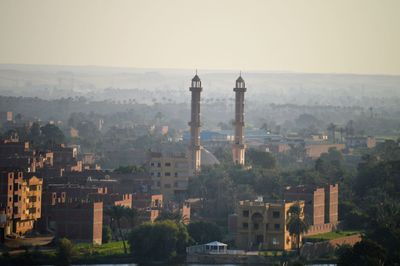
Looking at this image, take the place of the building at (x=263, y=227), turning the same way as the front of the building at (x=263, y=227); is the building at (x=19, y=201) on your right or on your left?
on your right

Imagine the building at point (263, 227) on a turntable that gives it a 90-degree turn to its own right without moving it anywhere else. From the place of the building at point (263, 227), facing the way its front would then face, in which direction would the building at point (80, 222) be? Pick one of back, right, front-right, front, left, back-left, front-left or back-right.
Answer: front

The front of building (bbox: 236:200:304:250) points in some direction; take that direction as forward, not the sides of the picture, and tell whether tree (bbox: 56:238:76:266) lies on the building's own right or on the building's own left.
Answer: on the building's own right

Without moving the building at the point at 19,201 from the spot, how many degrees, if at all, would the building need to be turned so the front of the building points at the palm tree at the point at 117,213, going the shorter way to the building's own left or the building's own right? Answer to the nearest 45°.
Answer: approximately 45° to the building's own left

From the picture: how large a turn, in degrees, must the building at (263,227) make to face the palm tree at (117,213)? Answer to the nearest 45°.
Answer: approximately 90° to its right

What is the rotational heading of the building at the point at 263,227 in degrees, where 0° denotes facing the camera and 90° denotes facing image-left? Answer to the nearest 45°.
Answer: approximately 0°
